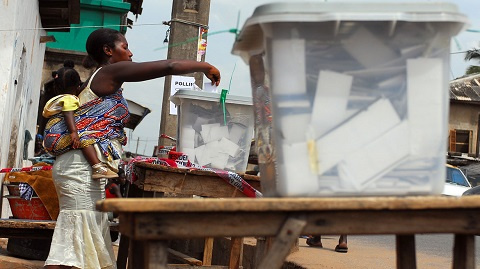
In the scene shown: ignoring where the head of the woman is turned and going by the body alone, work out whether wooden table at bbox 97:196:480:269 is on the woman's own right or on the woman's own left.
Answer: on the woman's own right

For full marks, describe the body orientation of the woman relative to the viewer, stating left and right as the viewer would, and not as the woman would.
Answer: facing to the right of the viewer

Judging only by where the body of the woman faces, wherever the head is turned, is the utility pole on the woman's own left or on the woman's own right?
on the woman's own left

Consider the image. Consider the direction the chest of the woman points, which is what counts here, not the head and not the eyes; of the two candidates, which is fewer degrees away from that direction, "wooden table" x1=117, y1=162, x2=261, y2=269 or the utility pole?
the wooden table

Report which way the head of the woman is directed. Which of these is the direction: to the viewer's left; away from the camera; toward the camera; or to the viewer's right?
to the viewer's right

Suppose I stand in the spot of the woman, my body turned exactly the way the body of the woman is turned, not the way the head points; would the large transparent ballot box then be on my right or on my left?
on my right
